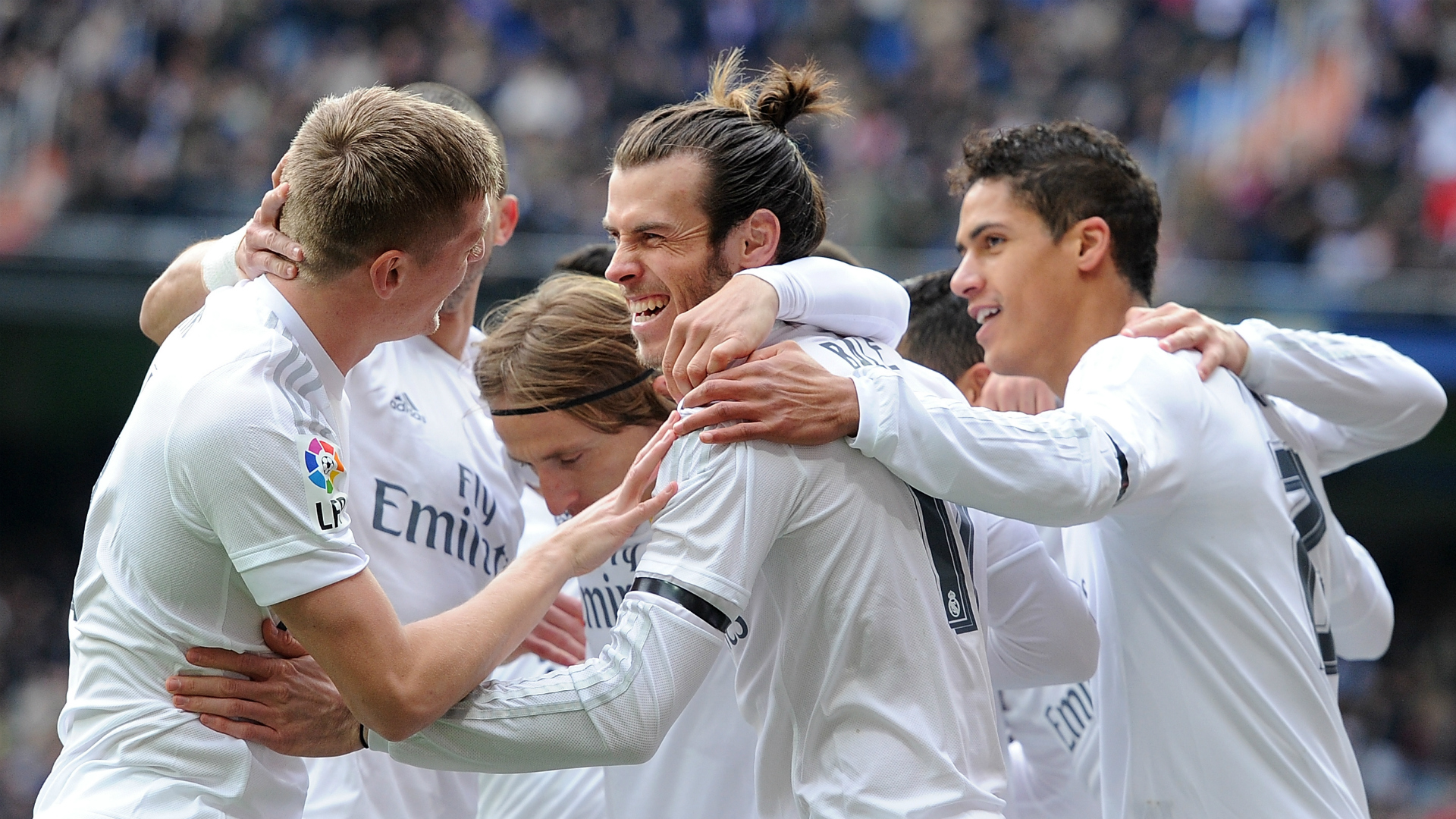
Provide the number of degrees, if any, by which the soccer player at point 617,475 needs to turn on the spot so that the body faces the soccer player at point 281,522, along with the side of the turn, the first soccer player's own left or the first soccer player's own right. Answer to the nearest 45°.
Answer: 0° — they already face them

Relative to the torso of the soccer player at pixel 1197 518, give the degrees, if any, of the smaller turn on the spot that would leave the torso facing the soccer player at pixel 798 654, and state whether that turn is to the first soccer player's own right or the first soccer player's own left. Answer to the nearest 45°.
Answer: approximately 45° to the first soccer player's own left

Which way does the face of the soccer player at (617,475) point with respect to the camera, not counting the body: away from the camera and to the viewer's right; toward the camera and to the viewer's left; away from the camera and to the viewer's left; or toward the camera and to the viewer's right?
toward the camera and to the viewer's left

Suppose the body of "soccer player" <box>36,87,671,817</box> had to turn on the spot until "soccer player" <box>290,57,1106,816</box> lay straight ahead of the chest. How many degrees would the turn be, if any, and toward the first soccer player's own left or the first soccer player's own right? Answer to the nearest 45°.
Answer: approximately 45° to the first soccer player's own right

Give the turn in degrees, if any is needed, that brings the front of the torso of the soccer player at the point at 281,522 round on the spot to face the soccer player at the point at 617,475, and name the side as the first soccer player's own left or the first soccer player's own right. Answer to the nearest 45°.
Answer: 0° — they already face them

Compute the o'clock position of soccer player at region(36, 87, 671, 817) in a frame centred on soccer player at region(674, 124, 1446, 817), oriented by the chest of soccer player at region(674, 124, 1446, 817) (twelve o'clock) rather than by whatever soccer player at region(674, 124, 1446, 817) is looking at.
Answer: soccer player at region(36, 87, 671, 817) is roughly at 11 o'clock from soccer player at region(674, 124, 1446, 817).

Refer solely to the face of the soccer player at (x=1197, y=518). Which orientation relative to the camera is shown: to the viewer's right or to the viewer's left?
to the viewer's left

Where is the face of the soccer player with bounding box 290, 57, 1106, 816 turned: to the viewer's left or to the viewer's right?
to the viewer's left

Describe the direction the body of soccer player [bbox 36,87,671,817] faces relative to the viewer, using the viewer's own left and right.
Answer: facing away from the viewer and to the right of the viewer

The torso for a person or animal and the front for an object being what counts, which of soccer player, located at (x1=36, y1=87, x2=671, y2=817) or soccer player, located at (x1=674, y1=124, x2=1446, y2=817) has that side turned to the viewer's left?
soccer player, located at (x1=674, y1=124, x2=1446, y2=817)

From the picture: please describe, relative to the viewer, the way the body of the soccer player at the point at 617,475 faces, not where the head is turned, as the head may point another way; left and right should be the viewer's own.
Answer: facing the viewer and to the left of the viewer

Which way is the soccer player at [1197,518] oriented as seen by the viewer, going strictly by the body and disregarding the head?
to the viewer's left
